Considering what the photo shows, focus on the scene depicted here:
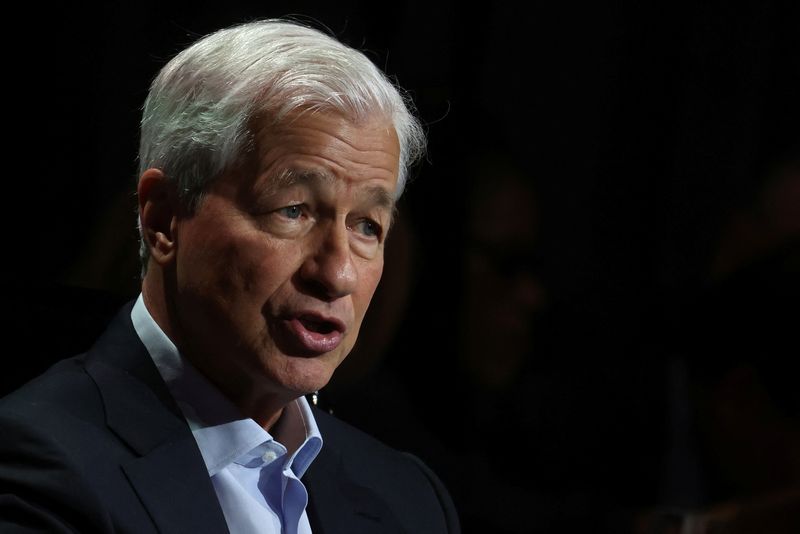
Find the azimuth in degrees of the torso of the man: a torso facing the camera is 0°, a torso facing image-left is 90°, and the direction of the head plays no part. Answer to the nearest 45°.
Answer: approximately 315°
